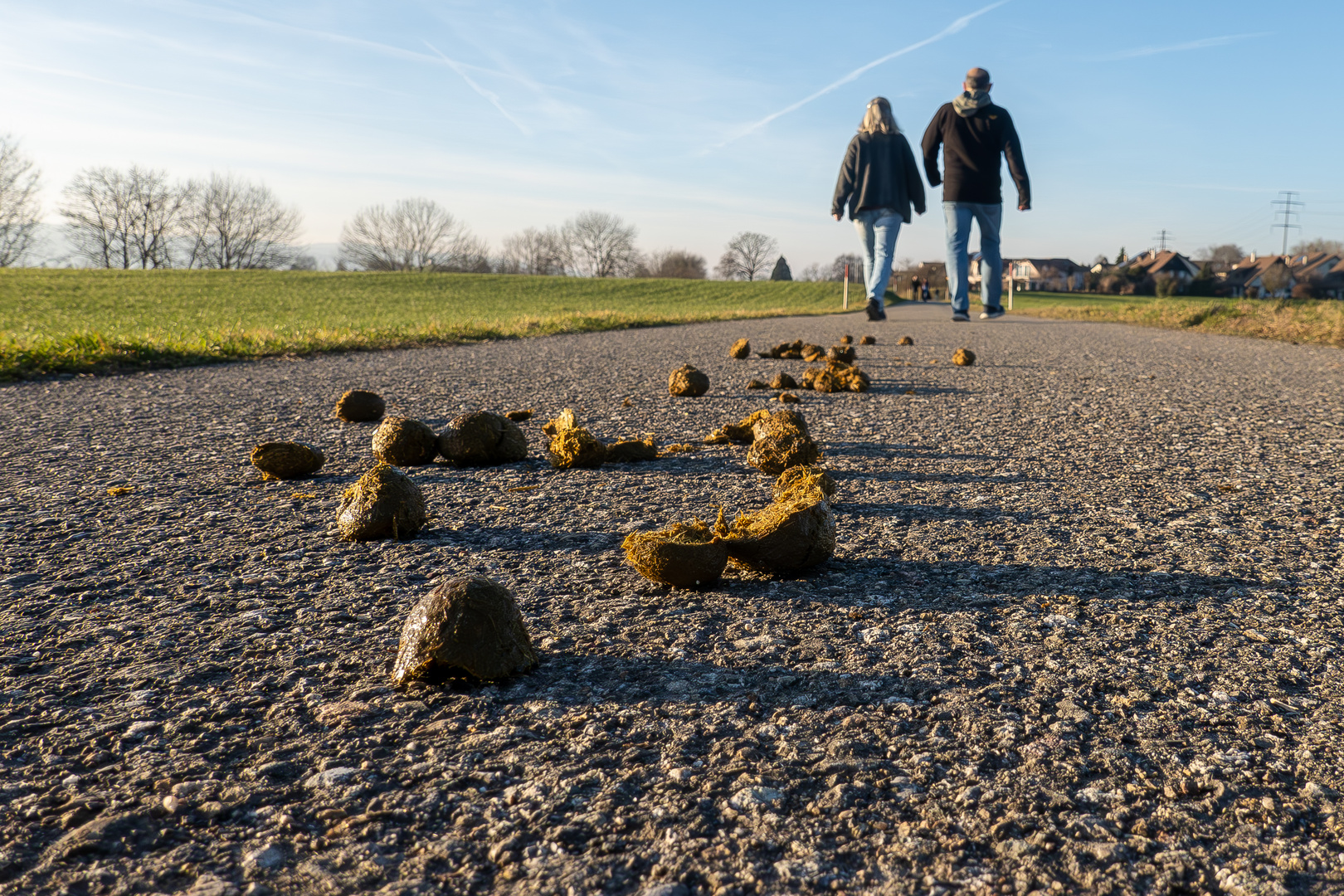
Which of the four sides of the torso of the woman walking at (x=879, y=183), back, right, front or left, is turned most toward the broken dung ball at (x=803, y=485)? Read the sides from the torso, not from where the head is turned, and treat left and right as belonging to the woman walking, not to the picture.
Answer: back

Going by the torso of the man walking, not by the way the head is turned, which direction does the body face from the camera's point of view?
away from the camera

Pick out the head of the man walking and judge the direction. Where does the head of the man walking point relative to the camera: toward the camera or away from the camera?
away from the camera

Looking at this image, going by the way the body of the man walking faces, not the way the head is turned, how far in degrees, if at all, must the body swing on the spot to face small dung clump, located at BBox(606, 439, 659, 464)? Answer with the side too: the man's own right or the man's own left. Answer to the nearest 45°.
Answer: approximately 180°

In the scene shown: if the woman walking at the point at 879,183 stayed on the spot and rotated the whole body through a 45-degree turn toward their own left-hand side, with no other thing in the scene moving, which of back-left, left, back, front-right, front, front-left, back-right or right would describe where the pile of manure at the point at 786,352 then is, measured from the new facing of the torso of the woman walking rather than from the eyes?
back-left

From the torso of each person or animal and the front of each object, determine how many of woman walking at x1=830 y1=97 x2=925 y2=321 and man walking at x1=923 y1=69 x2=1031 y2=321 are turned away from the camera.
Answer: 2

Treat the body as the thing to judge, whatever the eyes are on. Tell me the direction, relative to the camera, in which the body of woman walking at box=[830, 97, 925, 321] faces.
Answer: away from the camera

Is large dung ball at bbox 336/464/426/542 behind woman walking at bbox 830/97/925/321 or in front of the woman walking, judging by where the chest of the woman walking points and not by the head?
behind

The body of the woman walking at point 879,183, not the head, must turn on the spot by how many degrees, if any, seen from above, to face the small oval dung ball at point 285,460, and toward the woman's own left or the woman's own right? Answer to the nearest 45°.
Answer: approximately 180°

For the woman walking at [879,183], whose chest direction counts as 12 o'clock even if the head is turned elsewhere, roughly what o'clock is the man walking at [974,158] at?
The man walking is roughly at 4 o'clock from the woman walking.

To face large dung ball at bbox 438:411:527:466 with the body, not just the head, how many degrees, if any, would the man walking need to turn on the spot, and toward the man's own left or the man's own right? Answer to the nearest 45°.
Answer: approximately 180°

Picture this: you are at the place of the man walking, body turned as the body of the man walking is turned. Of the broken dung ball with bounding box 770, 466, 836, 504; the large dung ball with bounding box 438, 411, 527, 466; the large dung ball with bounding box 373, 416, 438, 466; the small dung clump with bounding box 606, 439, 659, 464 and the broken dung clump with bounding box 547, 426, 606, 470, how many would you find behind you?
5

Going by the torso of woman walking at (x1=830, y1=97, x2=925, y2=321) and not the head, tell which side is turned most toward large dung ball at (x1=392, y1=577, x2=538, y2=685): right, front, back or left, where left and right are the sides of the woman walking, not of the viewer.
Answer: back
